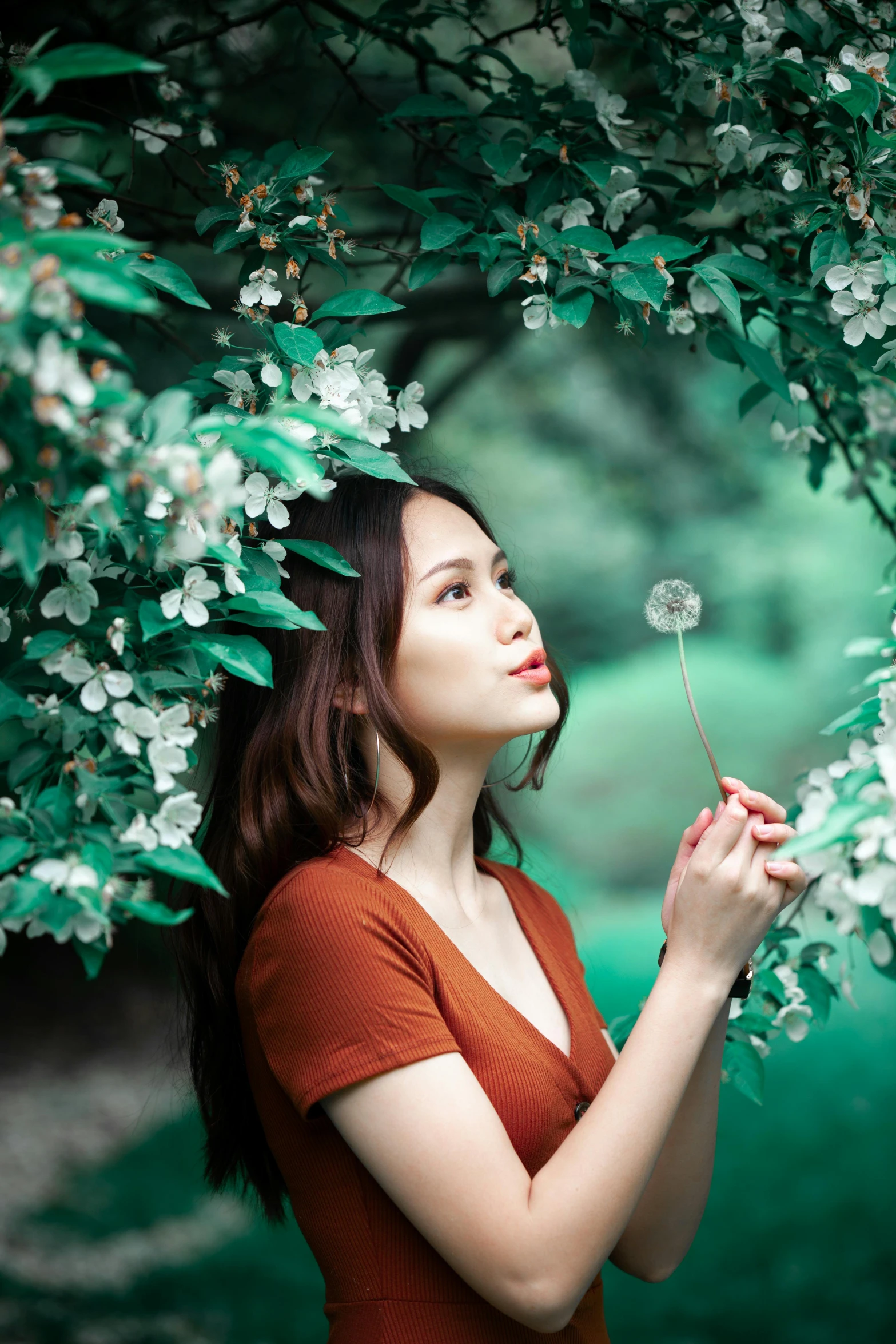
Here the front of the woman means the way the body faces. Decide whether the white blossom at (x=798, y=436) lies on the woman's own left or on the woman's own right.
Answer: on the woman's own left

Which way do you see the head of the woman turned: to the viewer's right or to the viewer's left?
to the viewer's right
